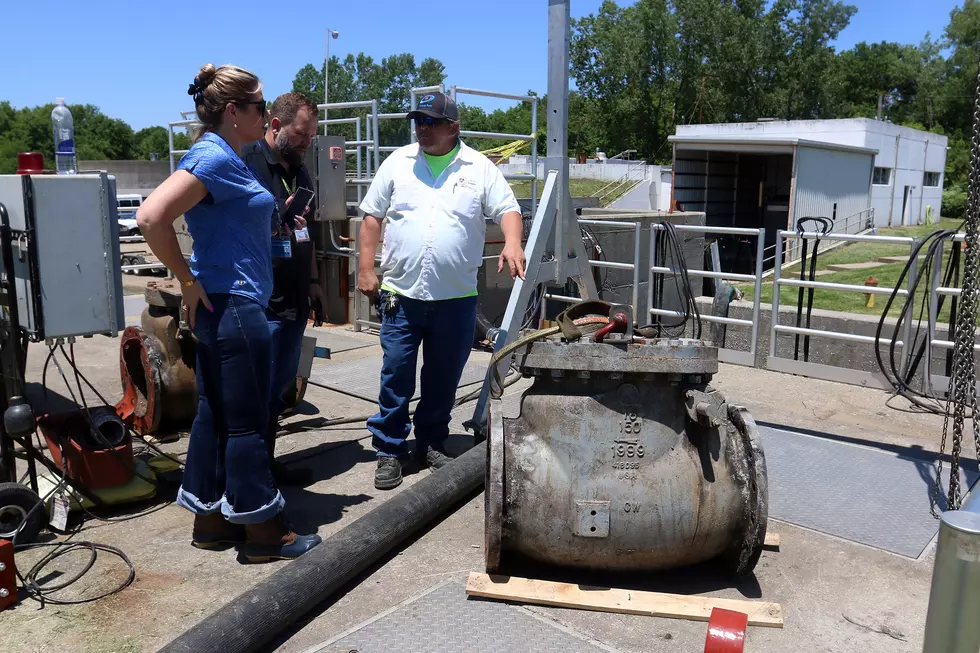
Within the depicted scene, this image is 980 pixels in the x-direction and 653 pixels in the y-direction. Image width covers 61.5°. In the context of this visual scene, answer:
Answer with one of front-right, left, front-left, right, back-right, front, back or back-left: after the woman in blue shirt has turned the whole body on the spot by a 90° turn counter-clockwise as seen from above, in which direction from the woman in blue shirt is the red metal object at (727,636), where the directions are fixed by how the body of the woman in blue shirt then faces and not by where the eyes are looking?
back-right

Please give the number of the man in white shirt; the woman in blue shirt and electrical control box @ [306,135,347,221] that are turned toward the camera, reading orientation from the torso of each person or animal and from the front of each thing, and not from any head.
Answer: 2

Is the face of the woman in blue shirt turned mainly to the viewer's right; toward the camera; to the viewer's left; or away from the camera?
to the viewer's right

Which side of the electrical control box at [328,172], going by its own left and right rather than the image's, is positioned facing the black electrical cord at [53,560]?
front

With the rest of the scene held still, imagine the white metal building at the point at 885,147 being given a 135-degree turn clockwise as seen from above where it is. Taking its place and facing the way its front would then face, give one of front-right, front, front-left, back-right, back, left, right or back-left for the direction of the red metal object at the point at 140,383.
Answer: back

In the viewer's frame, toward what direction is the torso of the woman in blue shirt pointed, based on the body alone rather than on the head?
to the viewer's right

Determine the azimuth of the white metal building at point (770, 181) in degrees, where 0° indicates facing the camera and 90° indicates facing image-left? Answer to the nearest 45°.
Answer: approximately 45°

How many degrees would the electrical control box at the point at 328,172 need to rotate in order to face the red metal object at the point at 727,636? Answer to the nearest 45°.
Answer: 0° — it already faces it

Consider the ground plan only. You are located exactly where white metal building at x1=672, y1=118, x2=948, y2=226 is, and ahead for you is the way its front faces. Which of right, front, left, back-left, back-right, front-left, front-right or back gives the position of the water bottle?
front-left

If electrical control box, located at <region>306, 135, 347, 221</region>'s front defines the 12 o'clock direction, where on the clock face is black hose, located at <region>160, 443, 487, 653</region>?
The black hose is roughly at 12 o'clock from the electrical control box.

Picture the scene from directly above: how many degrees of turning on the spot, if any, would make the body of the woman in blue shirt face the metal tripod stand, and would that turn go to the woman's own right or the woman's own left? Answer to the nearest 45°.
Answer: approximately 45° to the woman's own left

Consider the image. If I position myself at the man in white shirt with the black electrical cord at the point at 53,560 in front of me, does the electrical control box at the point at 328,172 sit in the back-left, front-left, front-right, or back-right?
back-right

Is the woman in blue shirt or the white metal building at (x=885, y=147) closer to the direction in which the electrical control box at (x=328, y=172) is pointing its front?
the woman in blue shirt
